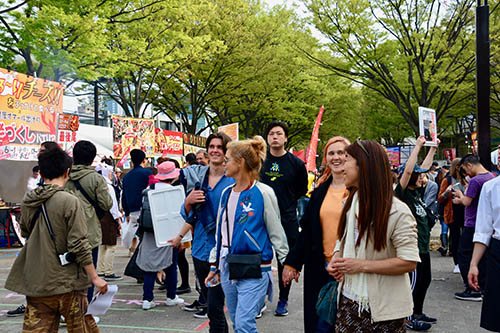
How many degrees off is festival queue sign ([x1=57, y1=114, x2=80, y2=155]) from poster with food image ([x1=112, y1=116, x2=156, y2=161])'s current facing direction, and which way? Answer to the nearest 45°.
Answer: approximately 90° to its right

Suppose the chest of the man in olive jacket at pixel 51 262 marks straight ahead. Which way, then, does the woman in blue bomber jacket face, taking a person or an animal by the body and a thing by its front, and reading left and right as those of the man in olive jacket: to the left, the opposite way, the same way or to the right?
the opposite way

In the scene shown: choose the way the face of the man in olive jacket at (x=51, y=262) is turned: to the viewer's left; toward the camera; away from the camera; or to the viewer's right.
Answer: away from the camera

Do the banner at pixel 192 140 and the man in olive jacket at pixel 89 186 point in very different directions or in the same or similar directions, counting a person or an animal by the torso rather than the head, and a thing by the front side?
very different directions

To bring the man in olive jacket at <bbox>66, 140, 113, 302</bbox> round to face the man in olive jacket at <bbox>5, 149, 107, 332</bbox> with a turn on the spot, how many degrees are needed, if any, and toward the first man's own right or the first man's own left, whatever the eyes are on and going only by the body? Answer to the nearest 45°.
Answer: approximately 135° to the first man's own left

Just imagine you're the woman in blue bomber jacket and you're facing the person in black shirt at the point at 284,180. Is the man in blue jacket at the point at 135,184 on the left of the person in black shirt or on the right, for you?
left

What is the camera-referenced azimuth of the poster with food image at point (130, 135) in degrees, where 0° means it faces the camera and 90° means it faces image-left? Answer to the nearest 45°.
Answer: approximately 315°

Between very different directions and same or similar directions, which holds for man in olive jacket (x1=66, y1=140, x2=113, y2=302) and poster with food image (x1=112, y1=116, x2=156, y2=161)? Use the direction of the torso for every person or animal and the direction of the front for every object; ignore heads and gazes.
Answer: very different directions

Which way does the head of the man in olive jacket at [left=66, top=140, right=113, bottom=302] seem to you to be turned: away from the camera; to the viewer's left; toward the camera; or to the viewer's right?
away from the camera
